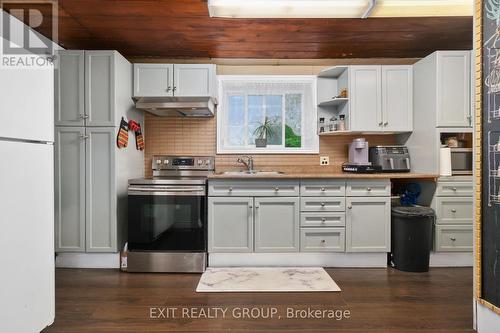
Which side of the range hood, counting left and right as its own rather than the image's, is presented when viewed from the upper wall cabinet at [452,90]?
left

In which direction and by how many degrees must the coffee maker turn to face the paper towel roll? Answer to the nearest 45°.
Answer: approximately 90° to its left

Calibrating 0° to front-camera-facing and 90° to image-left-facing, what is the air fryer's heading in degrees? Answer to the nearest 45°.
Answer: approximately 0°

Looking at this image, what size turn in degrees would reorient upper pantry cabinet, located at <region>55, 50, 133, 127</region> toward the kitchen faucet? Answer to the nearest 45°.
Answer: approximately 90° to its left

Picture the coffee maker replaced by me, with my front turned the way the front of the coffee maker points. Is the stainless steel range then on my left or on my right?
on my right

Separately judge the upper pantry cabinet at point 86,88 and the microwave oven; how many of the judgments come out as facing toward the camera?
2

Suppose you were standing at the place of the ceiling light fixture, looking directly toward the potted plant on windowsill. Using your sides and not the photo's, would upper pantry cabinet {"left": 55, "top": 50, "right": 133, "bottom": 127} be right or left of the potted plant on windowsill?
left

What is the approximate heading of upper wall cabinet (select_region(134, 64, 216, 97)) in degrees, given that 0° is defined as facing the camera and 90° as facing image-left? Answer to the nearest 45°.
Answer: approximately 0°

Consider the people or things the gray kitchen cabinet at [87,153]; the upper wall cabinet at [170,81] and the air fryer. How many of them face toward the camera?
3

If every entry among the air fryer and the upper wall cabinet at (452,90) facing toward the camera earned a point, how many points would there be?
2

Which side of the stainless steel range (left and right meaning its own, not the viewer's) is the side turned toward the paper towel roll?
left

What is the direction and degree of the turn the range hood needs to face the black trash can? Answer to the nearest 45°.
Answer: approximately 45° to its left

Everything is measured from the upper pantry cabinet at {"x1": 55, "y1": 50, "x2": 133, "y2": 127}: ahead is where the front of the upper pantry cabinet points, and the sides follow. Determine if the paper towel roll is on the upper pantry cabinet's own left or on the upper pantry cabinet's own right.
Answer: on the upper pantry cabinet's own left
